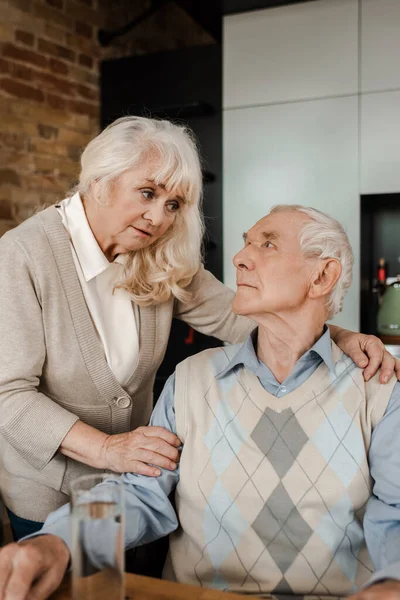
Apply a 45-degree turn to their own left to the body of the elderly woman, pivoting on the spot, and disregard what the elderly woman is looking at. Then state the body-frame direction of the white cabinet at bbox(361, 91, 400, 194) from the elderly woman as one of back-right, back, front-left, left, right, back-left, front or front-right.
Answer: front-left

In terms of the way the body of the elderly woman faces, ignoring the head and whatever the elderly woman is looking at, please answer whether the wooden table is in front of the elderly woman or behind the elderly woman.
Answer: in front

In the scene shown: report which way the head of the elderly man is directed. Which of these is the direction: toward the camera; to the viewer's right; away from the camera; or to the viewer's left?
to the viewer's left

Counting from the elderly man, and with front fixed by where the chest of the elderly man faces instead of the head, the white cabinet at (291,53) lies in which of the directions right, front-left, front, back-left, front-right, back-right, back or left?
back

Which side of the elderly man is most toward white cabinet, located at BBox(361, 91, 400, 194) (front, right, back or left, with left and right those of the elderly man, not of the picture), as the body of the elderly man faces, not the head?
back

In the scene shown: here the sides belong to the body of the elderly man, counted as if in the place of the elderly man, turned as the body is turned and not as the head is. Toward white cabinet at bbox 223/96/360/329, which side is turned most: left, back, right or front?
back

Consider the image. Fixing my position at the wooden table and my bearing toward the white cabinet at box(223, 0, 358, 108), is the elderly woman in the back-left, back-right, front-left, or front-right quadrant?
front-left

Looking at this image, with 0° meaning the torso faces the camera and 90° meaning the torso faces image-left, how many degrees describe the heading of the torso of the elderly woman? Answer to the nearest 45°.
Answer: approximately 315°

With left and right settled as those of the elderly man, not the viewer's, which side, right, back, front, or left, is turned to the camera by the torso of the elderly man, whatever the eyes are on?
front

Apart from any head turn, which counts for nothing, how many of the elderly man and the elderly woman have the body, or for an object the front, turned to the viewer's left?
0

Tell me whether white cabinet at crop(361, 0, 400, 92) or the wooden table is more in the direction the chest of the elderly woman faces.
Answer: the wooden table

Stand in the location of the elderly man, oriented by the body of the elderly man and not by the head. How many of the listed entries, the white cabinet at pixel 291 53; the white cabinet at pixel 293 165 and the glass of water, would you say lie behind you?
2

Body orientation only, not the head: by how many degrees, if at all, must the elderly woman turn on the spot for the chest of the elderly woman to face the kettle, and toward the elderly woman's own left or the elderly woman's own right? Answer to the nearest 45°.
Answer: approximately 90° to the elderly woman's own left

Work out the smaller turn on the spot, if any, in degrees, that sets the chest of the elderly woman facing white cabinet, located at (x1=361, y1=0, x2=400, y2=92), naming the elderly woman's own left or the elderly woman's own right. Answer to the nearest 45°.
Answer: approximately 90° to the elderly woman's own left

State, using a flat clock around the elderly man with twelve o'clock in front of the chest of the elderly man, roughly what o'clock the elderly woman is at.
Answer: The elderly woman is roughly at 4 o'clock from the elderly man.

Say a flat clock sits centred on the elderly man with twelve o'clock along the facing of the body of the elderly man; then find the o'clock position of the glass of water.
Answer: The glass of water is roughly at 1 o'clock from the elderly man.
